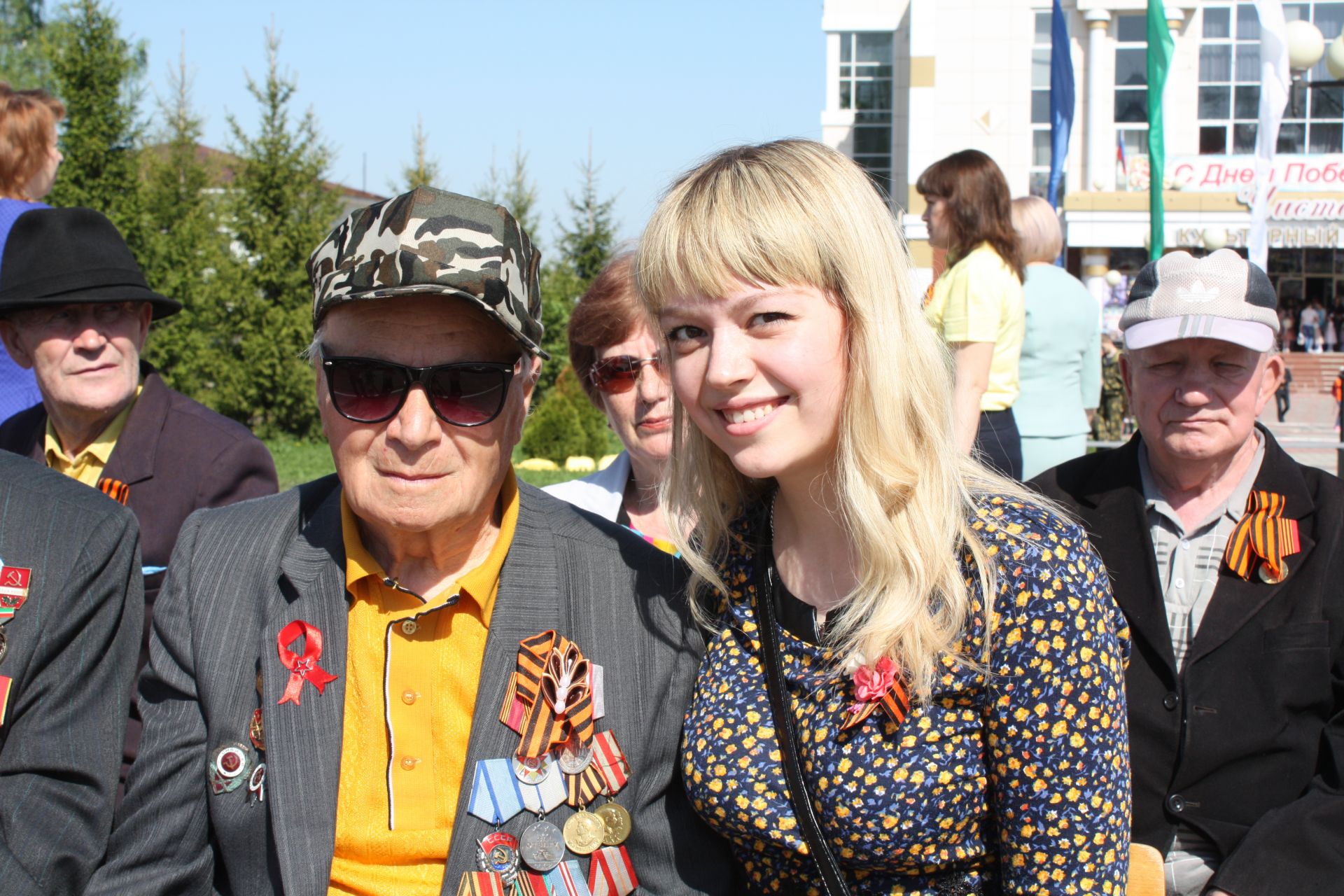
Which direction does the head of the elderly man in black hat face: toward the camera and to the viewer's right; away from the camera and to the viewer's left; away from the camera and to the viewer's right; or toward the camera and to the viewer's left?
toward the camera and to the viewer's right

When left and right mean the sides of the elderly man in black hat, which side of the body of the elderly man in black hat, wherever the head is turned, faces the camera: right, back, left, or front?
front

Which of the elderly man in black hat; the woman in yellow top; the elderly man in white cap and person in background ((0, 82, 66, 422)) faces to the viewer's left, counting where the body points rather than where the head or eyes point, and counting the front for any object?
the woman in yellow top

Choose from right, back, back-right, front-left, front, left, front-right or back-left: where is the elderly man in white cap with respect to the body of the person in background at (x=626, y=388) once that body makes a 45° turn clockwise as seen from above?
left

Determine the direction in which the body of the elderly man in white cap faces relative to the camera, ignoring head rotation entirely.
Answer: toward the camera

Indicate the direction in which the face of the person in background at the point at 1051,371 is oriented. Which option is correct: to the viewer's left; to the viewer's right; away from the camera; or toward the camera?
away from the camera

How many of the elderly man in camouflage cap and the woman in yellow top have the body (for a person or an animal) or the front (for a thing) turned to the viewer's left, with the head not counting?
1

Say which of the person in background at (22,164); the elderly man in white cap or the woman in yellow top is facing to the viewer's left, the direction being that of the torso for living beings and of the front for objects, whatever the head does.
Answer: the woman in yellow top

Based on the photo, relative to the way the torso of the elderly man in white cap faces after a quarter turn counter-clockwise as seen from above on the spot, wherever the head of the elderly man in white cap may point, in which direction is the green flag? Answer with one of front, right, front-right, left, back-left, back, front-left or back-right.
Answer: left
